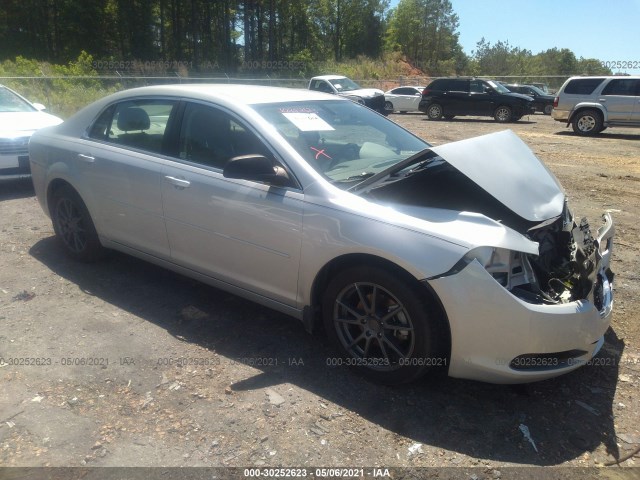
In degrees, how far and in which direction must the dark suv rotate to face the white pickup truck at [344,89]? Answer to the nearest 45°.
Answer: approximately 180°

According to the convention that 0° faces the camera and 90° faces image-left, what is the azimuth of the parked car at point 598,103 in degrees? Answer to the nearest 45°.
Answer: approximately 270°

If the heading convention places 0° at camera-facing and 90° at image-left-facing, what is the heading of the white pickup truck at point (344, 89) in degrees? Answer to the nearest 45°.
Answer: approximately 315°

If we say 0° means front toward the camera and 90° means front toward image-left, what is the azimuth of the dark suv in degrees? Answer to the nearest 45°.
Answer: approximately 270°

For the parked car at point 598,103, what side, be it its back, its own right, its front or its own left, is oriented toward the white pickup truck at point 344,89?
back

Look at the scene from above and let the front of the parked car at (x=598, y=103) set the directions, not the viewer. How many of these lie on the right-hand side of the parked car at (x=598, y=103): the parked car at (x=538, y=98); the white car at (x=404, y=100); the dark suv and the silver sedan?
1

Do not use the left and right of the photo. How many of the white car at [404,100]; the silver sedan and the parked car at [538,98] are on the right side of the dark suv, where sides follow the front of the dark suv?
1

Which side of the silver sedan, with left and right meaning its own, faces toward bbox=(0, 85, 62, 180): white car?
back

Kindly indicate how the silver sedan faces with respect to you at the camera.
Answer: facing the viewer and to the right of the viewer
